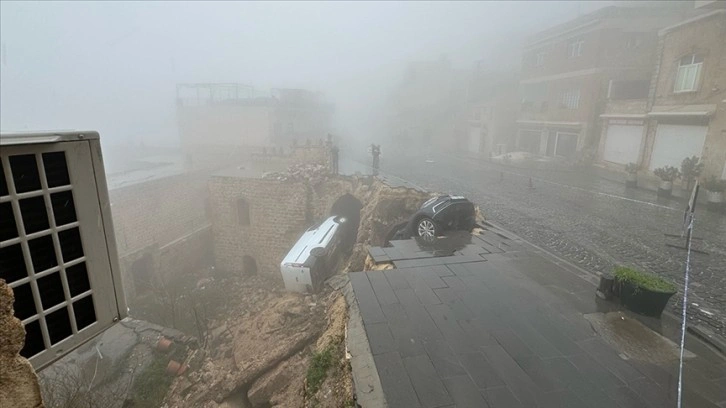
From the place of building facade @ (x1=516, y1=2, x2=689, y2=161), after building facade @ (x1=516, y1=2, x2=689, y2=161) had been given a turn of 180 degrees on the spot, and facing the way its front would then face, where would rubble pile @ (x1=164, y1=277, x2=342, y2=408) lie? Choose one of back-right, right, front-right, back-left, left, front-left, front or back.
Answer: back-right

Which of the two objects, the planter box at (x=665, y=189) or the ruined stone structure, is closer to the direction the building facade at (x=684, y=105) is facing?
the ruined stone structure

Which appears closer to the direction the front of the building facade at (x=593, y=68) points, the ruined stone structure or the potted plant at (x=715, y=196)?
the ruined stone structure

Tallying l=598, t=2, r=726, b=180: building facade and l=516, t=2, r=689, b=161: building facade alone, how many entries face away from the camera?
0

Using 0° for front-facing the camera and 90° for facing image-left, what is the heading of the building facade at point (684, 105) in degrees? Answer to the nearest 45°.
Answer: approximately 45°

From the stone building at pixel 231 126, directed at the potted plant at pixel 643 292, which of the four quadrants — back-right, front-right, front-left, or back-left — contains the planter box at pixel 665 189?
front-left

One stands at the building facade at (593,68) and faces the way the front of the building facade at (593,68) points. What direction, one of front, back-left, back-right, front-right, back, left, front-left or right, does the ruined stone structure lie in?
front

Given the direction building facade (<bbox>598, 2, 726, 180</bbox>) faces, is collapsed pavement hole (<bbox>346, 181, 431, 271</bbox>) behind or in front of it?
in front

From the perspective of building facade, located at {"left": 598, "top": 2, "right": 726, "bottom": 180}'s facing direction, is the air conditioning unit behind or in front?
in front

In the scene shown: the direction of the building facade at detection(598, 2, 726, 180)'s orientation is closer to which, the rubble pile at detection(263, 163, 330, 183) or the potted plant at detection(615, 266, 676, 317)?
the rubble pile

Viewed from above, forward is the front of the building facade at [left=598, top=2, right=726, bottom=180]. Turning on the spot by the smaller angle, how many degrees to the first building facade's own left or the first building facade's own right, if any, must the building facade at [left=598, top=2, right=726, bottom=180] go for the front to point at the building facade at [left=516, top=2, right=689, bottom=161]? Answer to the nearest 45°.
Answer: approximately 90° to the first building facade's own right

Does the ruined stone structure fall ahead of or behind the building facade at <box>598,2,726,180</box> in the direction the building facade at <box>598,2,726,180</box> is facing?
ahead

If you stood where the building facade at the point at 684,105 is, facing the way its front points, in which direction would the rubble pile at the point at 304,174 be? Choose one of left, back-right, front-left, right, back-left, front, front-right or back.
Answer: front

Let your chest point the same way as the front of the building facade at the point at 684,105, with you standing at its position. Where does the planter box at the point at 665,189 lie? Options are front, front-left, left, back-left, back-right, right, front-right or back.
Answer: front-left

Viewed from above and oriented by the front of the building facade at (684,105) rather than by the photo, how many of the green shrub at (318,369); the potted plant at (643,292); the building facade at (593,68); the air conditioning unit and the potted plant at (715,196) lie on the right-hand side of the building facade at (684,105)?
1
